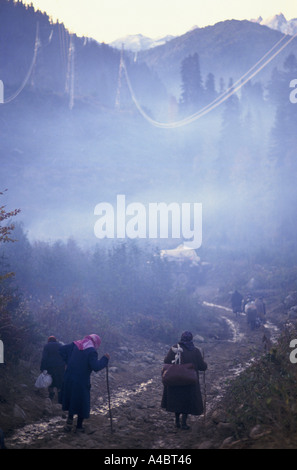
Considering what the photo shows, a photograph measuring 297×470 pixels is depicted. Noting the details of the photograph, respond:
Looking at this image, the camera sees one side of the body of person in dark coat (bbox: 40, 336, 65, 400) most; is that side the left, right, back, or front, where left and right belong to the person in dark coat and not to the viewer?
back

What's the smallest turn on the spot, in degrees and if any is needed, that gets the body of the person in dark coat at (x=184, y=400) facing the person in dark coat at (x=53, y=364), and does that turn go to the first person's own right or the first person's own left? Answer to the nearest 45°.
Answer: approximately 45° to the first person's own left

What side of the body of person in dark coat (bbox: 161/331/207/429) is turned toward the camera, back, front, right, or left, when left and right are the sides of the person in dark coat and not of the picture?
back

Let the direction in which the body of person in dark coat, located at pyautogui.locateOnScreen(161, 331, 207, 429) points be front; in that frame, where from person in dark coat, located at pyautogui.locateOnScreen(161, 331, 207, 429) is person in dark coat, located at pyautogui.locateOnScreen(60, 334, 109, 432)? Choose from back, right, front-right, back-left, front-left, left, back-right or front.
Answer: left

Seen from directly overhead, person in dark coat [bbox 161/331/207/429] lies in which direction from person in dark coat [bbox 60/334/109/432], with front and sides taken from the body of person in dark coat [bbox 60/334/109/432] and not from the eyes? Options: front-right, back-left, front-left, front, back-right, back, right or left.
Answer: front-right

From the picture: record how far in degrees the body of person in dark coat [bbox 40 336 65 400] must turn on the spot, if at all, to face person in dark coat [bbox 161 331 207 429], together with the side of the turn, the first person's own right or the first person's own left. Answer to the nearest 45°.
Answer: approximately 135° to the first person's own right

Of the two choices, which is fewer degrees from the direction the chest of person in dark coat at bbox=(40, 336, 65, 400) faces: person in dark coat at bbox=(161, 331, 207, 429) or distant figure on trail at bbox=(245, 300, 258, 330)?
the distant figure on trail

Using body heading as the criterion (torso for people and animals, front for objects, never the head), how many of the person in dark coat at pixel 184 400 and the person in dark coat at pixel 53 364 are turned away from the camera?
2

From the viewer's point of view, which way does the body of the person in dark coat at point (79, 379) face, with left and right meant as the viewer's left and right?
facing away from the viewer and to the right of the viewer

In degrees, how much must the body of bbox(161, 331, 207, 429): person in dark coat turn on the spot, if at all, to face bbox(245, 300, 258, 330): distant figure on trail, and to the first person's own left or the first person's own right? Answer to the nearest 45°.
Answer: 0° — they already face them

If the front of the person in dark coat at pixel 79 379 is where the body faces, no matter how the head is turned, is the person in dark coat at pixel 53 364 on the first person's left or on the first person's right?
on the first person's left
